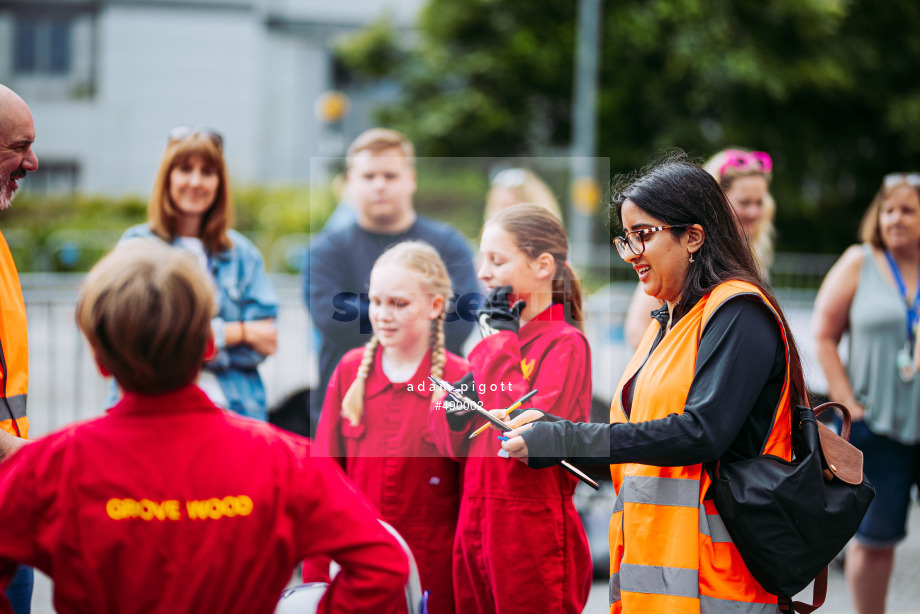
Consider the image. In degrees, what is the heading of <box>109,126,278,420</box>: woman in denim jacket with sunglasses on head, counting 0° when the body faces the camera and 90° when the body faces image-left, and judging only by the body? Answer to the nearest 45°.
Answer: approximately 0°

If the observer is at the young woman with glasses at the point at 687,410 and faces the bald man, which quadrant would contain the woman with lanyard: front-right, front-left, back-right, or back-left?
back-right

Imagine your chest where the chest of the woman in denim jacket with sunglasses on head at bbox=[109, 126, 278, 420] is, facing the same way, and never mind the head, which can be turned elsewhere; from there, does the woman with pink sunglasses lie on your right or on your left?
on your left

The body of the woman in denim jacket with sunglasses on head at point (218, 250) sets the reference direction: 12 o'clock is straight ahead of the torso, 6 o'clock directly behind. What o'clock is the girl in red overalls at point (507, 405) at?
The girl in red overalls is roughly at 11 o'clock from the woman in denim jacket with sunglasses on head.

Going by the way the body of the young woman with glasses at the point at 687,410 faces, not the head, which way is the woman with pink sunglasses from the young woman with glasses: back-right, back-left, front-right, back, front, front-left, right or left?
right

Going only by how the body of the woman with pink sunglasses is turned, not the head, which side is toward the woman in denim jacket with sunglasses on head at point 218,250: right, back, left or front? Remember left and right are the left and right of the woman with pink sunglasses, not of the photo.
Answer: right

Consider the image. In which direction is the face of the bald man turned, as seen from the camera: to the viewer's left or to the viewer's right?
to the viewer's right

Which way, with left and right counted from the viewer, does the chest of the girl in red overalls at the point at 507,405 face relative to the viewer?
facing the viewer and to the left of the viewer

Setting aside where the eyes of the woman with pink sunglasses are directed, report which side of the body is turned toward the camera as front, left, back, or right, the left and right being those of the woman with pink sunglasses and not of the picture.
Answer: front

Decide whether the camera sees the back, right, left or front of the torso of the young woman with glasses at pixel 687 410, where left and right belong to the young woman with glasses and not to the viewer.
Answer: left

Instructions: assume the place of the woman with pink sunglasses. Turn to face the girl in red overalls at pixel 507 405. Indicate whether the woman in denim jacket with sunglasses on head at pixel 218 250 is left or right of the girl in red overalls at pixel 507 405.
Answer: right

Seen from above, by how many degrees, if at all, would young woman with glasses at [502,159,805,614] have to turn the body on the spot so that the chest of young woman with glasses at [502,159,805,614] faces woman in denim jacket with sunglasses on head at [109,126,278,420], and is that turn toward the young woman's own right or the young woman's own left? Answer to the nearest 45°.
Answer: approximately 45° to the young woman's own right

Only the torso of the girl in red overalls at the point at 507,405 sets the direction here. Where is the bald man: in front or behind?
in front

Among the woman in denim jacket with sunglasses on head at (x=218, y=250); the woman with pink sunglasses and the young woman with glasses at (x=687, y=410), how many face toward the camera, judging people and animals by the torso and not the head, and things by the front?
2
